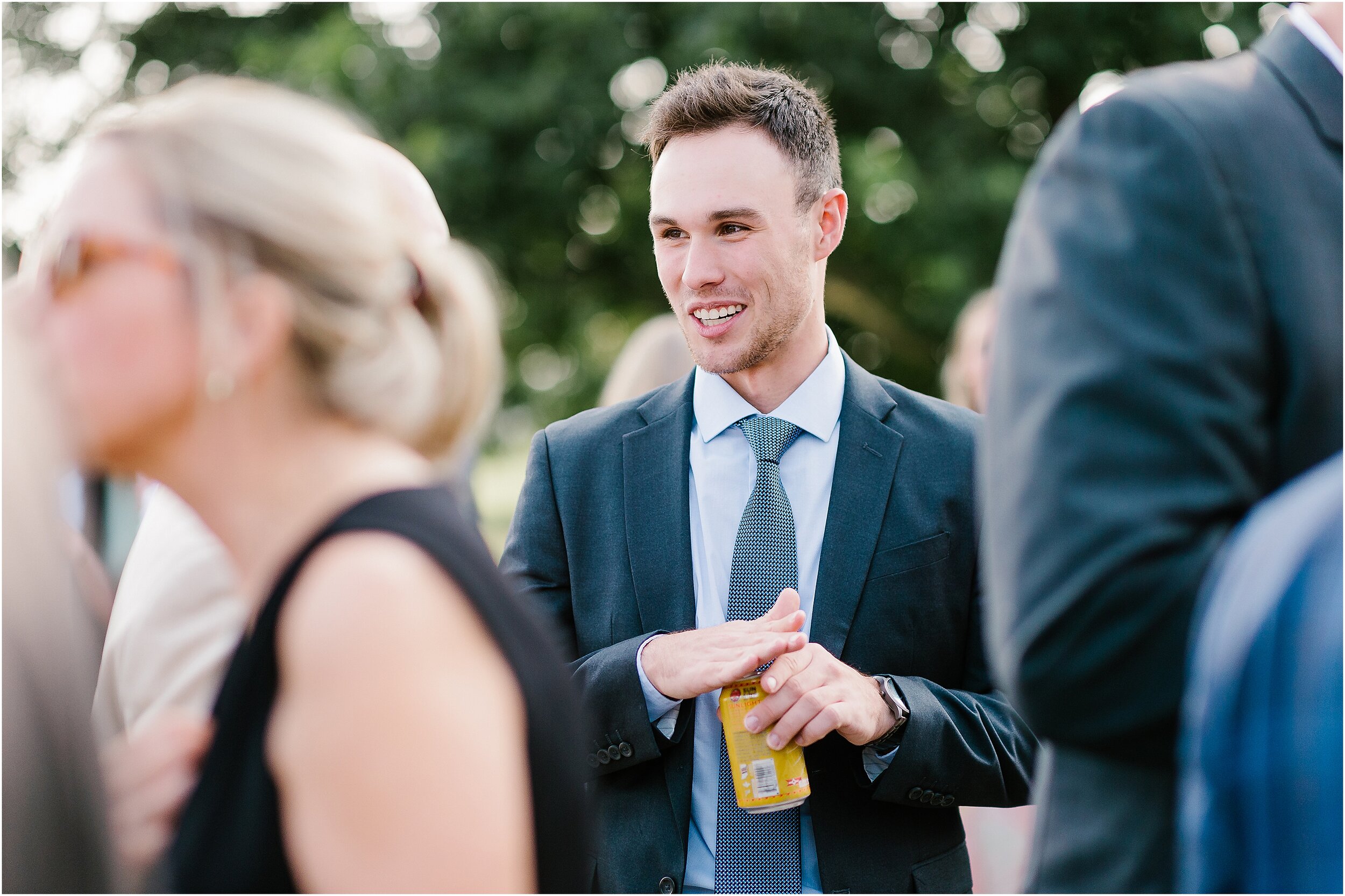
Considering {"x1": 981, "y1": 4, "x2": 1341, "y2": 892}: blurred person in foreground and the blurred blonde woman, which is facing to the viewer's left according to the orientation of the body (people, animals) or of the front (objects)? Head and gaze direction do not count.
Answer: the blurred blonde woman

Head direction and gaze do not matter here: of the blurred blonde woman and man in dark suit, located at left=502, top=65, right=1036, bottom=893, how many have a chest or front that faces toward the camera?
1

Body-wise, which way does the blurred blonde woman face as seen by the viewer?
to the viewer's left

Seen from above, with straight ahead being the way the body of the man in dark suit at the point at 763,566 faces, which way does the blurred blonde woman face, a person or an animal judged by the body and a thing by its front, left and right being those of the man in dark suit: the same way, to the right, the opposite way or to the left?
to the right

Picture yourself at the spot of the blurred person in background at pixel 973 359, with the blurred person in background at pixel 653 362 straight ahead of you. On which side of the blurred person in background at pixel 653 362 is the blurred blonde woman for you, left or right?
left

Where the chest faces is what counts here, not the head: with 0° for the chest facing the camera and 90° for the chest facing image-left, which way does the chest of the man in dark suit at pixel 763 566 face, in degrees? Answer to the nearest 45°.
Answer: approximately 0°

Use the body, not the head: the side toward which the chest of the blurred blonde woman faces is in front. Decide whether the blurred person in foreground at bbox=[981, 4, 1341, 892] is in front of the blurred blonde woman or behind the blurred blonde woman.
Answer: behind

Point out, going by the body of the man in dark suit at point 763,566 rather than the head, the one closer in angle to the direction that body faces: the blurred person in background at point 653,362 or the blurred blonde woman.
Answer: the blurred blonde woman

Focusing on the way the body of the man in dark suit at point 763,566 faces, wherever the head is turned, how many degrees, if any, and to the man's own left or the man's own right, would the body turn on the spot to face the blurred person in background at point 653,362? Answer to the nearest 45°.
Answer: approximately 180°
